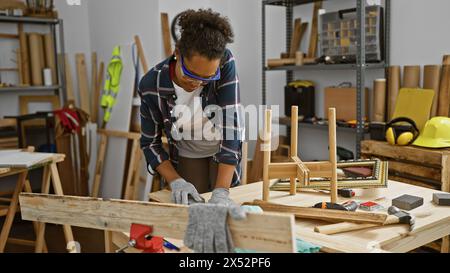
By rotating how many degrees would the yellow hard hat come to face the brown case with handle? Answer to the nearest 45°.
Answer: approximately 45° to its right

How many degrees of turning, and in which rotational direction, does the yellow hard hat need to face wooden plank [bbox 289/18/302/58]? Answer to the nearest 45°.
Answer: approximately 45° to its right

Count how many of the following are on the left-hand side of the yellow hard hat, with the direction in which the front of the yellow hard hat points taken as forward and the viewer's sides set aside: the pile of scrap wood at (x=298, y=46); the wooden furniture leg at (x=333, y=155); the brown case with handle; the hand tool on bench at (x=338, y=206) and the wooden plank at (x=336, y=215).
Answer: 3

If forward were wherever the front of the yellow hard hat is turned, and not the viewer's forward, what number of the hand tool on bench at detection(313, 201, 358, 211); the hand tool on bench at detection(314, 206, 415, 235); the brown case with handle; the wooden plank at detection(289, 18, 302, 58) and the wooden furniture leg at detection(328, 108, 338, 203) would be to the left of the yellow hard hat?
3

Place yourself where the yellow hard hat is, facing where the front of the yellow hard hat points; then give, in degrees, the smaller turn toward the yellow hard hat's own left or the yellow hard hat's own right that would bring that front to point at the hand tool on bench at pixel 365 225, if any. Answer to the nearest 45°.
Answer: approximately 90° to the yellow hard hat's own left

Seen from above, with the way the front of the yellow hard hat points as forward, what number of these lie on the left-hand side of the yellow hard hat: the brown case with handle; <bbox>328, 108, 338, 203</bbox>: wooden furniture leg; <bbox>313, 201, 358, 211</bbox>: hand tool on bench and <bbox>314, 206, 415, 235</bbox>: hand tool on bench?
3

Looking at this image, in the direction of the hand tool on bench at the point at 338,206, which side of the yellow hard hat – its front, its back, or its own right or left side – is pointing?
front

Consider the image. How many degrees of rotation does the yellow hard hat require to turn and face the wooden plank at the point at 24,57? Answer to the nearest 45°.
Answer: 0° — it already faces it

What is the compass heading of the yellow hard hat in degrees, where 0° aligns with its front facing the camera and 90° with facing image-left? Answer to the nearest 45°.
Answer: approximately 90°

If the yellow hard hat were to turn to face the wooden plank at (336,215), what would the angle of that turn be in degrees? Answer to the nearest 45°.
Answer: approximately 90° to its left

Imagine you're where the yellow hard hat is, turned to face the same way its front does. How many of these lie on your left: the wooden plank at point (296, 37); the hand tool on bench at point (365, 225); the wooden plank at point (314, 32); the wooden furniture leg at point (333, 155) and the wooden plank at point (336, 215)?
3

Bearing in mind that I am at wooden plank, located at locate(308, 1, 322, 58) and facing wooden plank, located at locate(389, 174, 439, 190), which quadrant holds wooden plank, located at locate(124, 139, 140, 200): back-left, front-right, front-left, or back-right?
back-right

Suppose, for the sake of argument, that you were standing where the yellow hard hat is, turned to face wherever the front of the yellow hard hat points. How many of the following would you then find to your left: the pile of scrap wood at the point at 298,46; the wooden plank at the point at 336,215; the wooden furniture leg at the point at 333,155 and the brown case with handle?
2

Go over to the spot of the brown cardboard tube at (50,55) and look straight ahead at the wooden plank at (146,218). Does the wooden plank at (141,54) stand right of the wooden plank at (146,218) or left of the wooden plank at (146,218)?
left
